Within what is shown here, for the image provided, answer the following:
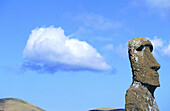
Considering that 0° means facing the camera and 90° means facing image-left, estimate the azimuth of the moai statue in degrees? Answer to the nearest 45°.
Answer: approximately 315°
